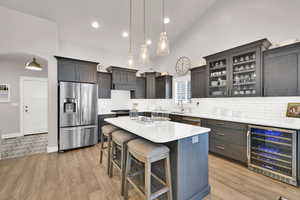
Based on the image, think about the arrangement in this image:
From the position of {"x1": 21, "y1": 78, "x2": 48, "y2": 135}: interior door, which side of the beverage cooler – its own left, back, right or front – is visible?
front

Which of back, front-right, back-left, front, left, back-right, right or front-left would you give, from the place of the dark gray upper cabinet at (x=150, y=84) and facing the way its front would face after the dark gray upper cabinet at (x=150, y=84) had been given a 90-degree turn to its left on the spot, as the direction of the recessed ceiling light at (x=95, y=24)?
back-right

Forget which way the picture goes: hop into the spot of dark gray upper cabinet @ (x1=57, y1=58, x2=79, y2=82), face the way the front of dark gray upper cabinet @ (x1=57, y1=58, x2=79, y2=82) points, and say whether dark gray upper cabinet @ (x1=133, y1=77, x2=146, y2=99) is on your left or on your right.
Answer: on your left

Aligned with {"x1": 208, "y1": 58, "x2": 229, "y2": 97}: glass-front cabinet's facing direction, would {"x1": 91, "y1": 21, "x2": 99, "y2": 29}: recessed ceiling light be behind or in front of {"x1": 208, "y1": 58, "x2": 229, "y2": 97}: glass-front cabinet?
in front

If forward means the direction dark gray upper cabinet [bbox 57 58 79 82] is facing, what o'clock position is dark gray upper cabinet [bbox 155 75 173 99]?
dark gray upper cabinet [bbox 155 75 173 99] is roughly at 9 o'clock from dark gray upper cabinet [bbox 57 58 79 82].

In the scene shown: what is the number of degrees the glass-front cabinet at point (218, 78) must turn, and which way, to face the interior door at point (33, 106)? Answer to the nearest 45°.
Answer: approximately 45° to its right

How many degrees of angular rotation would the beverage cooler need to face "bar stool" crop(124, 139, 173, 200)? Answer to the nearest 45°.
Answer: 0° — it already faces it

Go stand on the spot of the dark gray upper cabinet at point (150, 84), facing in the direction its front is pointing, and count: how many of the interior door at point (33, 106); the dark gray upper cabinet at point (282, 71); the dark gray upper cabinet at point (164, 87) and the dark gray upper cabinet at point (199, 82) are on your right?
1

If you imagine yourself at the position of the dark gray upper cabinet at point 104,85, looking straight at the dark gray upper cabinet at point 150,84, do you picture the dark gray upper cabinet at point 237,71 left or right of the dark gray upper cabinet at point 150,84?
right

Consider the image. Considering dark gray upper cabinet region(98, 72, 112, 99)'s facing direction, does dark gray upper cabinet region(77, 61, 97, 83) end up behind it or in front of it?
in front

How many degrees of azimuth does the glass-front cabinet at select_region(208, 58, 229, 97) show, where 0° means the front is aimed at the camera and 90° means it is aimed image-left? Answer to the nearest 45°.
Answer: approximately 45°

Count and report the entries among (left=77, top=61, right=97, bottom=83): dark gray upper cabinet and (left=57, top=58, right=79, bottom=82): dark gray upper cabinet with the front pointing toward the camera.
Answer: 2

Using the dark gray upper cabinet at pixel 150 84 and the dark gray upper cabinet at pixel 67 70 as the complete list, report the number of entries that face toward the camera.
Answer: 2

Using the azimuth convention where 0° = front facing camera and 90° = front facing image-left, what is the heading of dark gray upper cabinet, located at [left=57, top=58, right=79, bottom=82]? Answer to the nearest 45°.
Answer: approximately 0°
